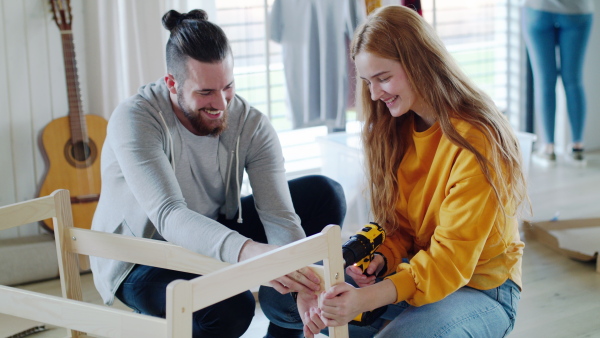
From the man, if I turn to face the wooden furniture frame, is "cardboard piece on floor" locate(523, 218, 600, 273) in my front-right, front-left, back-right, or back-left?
back-left

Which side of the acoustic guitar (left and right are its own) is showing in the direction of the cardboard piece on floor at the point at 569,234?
left

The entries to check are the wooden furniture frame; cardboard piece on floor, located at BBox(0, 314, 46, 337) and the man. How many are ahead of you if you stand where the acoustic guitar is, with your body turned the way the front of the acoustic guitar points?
3

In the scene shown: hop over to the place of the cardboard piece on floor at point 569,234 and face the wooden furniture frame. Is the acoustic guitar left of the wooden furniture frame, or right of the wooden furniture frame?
right

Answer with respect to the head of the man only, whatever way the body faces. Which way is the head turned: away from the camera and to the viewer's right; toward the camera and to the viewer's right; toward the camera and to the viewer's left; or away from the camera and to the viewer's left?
toward the camera and to the viewer's right

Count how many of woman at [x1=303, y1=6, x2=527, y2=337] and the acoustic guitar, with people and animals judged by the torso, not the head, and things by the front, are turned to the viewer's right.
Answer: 0

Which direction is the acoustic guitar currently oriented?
toward the camera

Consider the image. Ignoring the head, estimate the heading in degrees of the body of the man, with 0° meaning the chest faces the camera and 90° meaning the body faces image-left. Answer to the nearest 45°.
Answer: approximately 315°

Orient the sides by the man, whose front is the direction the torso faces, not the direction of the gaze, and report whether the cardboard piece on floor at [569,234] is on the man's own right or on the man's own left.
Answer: on the man's own left

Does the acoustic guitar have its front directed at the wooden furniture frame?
yes

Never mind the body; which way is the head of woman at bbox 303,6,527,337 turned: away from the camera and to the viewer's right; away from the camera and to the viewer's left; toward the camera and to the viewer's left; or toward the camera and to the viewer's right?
toward the camera and to the viewer's left

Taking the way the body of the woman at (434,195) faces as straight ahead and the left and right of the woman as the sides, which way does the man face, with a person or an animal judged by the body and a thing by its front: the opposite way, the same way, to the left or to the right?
to the left

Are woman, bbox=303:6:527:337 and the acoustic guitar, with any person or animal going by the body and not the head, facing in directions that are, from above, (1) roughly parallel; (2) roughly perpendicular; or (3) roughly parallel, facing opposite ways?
roughly perpendicular

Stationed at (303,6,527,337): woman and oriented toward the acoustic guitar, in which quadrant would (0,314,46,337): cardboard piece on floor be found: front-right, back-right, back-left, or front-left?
front-left

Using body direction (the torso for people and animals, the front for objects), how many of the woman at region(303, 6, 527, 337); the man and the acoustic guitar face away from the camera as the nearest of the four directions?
0
